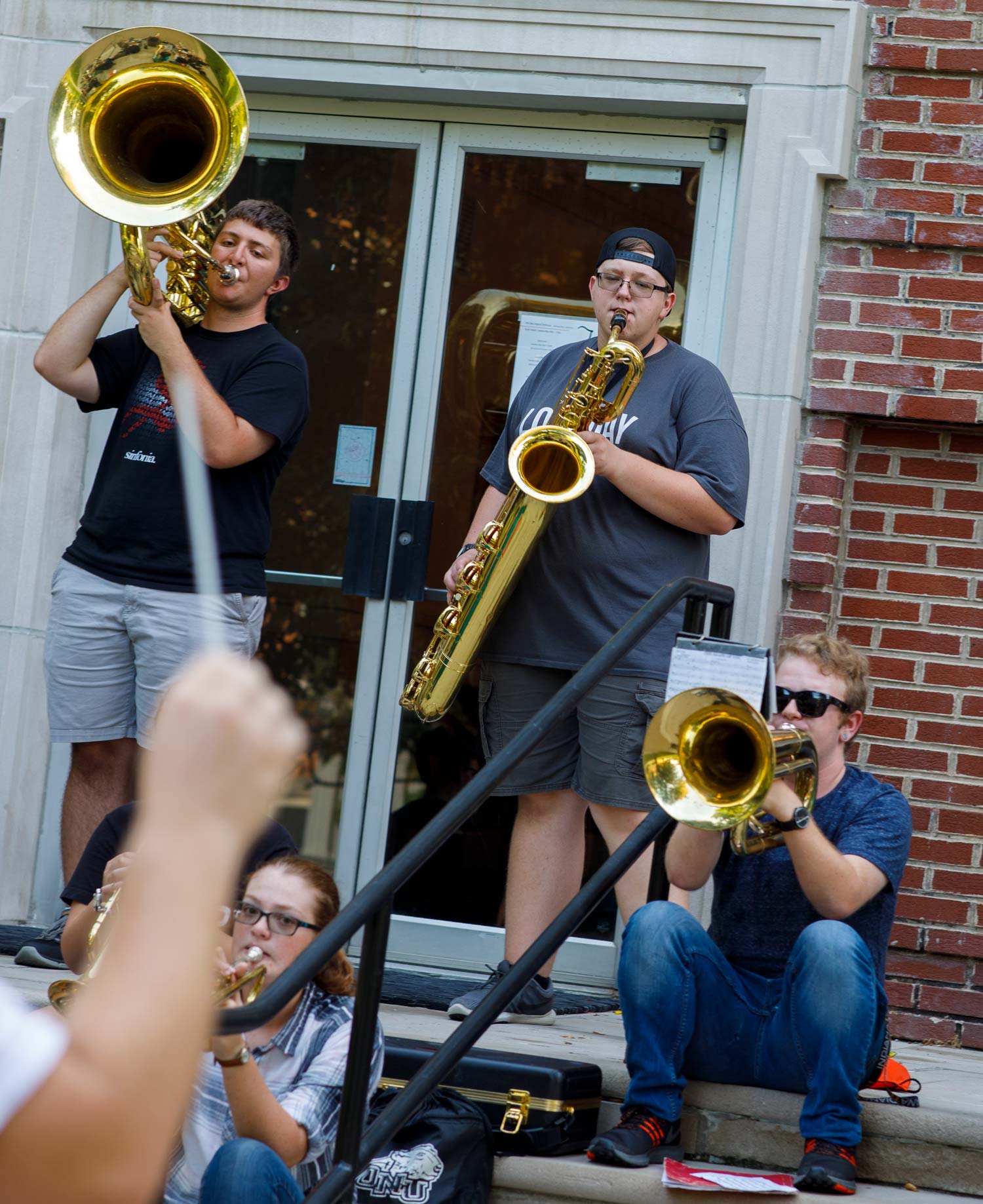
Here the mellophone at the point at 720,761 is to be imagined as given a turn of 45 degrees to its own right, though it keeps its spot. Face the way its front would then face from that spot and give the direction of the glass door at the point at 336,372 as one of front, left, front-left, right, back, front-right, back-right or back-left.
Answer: front-right

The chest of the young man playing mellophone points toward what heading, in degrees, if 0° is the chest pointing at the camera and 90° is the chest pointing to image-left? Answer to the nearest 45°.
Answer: approximately 45°

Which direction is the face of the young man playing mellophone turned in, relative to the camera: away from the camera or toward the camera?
toward the camera

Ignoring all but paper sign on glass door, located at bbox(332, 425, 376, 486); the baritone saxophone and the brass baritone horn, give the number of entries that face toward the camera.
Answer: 3

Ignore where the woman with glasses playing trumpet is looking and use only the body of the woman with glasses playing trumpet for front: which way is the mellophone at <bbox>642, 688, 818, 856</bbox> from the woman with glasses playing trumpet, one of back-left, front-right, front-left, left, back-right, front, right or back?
back-left

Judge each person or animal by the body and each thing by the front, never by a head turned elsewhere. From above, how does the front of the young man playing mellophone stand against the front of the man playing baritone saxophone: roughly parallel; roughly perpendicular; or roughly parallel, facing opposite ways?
roughly parallel

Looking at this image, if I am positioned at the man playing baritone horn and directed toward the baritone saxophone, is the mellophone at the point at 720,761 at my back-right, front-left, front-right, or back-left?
front-right

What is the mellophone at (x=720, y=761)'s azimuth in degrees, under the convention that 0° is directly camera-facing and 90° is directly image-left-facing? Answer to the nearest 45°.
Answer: approximately 45°

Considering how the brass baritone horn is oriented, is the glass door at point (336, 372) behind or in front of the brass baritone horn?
behind

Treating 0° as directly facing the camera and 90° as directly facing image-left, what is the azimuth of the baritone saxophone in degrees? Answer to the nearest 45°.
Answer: approximately 0°

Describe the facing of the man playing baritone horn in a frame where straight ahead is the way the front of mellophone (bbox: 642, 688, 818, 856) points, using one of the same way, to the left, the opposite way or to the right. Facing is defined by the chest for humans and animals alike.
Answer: the same way

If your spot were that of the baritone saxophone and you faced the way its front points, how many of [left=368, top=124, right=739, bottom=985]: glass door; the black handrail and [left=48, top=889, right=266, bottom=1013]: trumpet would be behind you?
1

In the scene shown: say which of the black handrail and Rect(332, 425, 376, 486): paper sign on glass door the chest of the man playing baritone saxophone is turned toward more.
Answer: the black handrail

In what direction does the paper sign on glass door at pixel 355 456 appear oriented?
toward the camera

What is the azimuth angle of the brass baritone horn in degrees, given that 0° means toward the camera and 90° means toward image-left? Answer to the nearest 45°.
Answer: approximately 0°

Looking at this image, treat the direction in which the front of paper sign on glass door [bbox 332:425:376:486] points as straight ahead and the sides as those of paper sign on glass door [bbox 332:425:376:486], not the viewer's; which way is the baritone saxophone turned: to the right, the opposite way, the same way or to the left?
the same way
